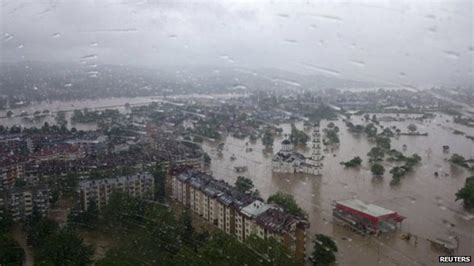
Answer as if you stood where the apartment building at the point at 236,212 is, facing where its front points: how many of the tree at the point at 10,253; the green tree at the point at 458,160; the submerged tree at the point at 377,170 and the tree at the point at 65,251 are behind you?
2

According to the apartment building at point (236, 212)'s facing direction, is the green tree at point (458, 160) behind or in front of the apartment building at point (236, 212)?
behind

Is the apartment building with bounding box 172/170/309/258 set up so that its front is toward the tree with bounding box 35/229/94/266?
yes

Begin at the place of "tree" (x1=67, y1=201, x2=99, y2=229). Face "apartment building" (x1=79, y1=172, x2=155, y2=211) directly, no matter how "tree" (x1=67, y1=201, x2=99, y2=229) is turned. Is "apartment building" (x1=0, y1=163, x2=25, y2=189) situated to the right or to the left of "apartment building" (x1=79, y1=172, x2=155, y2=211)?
left

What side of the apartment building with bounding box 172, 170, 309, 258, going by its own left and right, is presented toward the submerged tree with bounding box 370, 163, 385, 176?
back

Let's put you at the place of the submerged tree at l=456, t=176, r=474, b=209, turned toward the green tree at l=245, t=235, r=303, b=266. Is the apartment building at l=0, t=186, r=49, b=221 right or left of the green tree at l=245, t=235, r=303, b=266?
right

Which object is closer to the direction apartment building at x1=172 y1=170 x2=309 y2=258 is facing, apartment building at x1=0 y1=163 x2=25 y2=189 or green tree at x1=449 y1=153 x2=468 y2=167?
the apartment building

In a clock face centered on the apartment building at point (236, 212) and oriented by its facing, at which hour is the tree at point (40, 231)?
The tree is roughly at 1 o'clock from the apartment building.

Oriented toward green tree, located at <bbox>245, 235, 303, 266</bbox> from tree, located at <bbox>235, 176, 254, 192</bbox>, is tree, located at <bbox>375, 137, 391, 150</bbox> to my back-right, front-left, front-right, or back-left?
back-left

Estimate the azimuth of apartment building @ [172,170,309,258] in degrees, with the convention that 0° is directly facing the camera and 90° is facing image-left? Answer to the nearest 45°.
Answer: approximately 45°

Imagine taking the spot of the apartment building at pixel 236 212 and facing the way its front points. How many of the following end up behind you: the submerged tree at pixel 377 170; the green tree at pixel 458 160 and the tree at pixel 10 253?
2

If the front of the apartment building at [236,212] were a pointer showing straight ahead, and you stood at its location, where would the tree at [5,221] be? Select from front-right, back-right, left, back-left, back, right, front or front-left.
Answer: front-right

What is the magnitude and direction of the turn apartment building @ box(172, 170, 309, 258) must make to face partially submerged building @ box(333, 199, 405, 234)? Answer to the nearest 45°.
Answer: approximately 135° to its left
